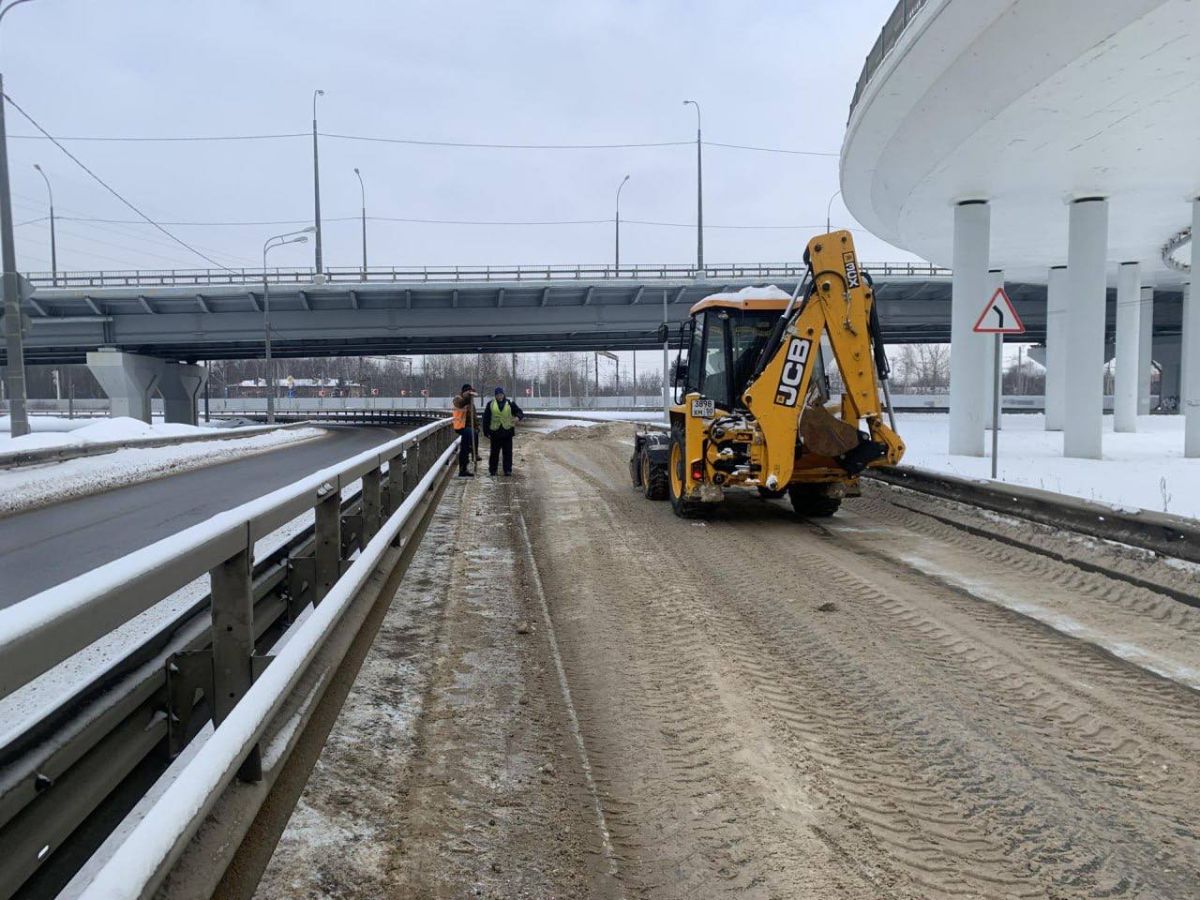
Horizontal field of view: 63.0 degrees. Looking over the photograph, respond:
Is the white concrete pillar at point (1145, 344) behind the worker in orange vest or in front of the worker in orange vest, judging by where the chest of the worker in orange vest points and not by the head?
in front

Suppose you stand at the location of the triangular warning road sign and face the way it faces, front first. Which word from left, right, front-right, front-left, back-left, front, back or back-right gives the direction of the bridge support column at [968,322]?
back

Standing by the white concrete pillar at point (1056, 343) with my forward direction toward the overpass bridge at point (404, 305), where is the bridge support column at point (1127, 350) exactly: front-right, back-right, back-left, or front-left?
back-right

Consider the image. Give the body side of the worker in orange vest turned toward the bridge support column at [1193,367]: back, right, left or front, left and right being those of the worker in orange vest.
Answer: front

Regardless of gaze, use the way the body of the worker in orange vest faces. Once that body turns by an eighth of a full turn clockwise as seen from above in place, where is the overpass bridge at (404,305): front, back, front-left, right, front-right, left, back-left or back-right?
back-left

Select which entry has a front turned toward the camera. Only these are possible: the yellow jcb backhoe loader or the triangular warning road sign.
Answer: the triangular warning road sign

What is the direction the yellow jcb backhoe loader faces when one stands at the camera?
facing away from the viewer and to the left of the viewer

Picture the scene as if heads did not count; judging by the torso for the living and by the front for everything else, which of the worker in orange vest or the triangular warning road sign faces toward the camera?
the triangular warning road sign

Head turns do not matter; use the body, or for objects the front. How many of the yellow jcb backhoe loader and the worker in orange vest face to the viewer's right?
1

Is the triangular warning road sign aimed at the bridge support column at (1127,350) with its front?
no

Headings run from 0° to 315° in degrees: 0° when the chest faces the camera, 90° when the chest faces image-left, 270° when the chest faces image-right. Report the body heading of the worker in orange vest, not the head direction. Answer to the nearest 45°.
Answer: approximately 270°

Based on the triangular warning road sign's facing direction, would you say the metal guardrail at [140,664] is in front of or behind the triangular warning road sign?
in front

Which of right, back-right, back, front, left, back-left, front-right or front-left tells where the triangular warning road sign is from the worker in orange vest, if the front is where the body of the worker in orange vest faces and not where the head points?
front-right

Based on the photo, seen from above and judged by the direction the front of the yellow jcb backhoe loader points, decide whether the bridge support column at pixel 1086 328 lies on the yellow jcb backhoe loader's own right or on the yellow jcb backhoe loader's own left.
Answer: on the yellow jcb backhoe loader's own right

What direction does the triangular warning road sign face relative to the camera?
toward the camera

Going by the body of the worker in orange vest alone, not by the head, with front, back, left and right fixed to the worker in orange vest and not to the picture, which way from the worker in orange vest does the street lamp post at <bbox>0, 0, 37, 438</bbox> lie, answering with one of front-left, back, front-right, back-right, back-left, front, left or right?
back

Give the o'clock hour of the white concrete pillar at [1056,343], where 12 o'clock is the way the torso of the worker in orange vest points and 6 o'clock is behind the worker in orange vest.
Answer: The white concrete pillar is roughly at 11 o'clock from the worker in orange vest.

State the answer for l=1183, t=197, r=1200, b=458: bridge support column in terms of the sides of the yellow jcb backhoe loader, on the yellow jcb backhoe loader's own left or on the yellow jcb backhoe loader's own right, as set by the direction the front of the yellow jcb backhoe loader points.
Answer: on the yellow jcb backhoe loader's own right

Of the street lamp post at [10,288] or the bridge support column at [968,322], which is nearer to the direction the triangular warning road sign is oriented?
the street lamp post
